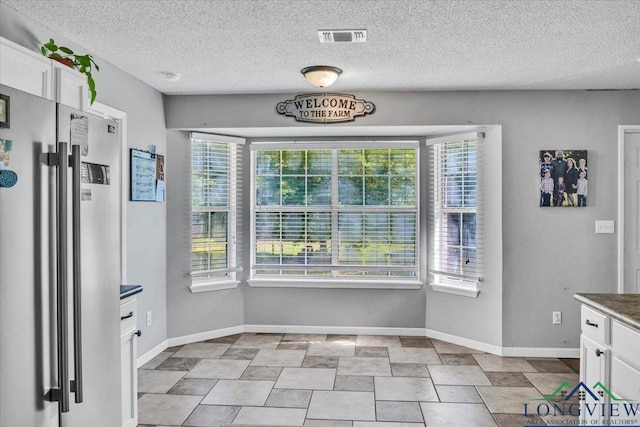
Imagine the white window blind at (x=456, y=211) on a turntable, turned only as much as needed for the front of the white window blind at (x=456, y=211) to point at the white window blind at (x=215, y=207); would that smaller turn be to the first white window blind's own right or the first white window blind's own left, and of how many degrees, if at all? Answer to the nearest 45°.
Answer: approximately 45° to the first white window blind's own right

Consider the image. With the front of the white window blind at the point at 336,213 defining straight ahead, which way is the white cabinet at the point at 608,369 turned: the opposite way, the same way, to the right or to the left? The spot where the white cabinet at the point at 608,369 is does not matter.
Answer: to the right

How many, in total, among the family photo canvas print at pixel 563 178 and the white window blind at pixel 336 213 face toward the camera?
2

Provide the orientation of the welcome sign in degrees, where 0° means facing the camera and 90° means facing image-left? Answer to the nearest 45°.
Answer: approximately 0°

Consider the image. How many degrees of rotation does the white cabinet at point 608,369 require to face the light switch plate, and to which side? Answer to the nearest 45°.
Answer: approximately 135° to its right

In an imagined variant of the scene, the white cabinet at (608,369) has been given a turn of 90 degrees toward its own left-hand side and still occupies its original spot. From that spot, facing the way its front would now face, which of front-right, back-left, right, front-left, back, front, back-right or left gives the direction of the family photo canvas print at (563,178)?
back-left

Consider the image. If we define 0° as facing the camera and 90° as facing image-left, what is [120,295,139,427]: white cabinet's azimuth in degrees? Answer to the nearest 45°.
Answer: approximately 315°
